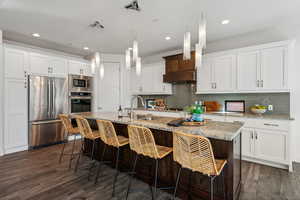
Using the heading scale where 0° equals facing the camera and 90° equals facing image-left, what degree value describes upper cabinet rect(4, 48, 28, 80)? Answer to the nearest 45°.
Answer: approximately 315°

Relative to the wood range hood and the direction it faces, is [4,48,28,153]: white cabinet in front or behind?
in front

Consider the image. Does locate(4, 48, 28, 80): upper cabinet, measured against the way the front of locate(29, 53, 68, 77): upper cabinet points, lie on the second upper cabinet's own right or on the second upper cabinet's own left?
on the second upper cabinet's own right

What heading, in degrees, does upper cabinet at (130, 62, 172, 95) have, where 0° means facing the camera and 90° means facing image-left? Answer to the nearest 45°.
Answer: approximately 45°

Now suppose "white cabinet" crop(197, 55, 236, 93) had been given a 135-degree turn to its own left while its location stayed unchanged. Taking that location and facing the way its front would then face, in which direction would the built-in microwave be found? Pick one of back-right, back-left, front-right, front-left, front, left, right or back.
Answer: back-left

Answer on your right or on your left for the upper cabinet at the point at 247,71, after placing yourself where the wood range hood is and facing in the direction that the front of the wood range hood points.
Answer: on your left

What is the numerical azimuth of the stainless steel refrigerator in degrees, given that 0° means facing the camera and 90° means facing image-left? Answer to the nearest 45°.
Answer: approximately 315°

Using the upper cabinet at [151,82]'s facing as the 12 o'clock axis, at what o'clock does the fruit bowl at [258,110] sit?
The fruit bowl is roughly at 9 o'clock from the upper cabinet.
